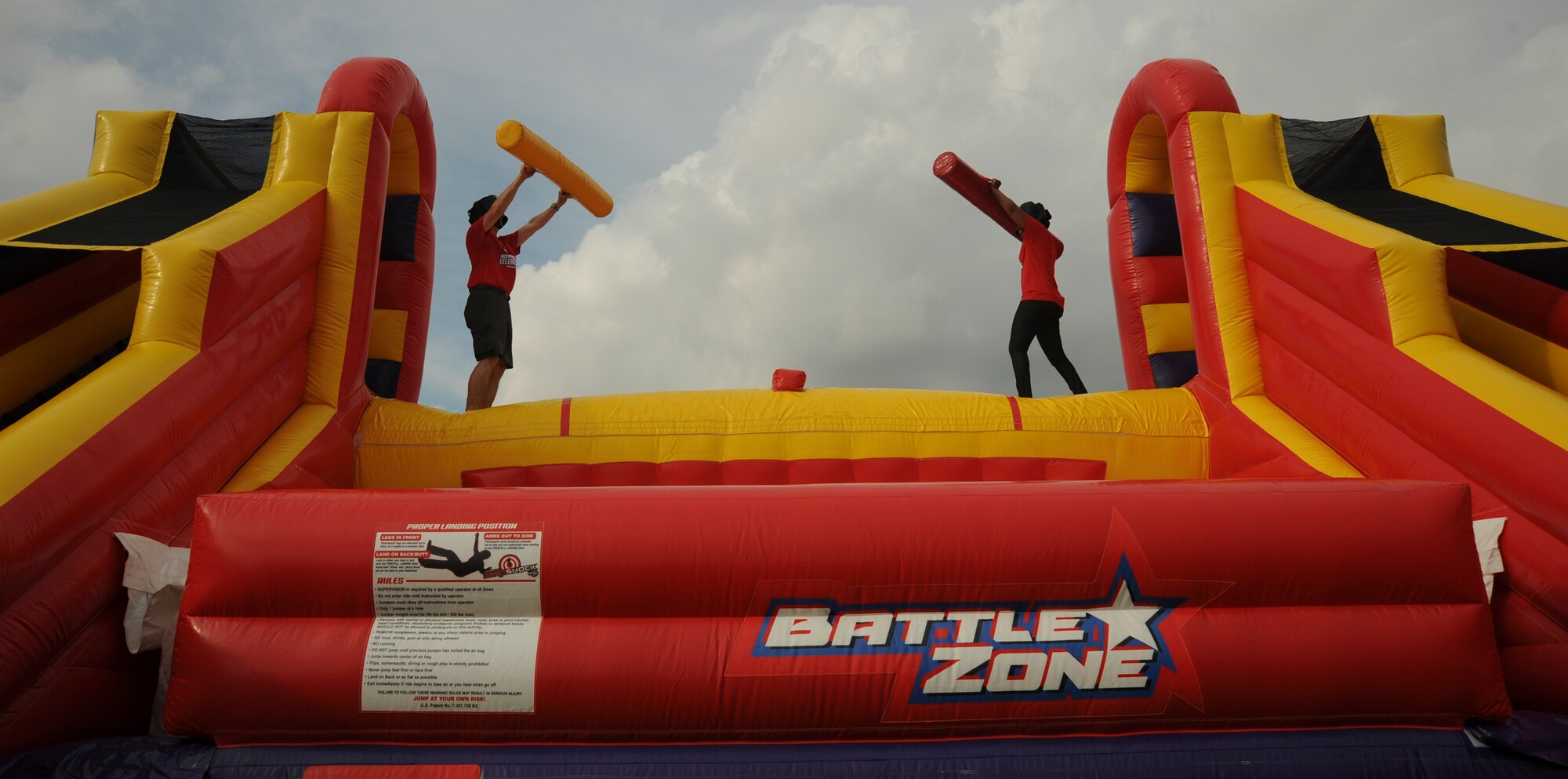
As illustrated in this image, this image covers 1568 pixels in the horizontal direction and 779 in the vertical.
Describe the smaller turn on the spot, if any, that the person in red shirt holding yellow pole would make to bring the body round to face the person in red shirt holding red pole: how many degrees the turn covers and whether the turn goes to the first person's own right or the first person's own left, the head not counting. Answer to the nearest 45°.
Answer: approximately 45° to the first person's own left

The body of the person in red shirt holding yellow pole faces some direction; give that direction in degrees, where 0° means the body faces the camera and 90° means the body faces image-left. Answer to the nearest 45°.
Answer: approximately 315°
